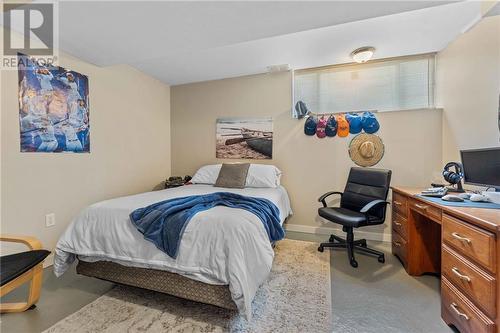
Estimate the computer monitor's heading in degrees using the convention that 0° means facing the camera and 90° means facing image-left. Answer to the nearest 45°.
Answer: approximately 45°

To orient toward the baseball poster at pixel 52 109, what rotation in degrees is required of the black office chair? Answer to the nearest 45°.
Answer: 0° — it already faces it

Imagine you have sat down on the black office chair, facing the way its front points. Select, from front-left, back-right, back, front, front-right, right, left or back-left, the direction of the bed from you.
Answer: front

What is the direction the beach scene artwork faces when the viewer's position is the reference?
facing the viewer

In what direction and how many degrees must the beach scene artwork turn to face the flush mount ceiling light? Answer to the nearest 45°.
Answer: approximately 45° to its left

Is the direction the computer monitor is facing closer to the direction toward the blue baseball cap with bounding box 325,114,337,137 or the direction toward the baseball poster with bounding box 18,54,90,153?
the baseball poster

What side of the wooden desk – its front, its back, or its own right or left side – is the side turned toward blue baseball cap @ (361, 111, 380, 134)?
right

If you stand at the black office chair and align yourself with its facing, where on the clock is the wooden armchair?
The wooden armchair is roughly at 12 o'clock from the black office chair.

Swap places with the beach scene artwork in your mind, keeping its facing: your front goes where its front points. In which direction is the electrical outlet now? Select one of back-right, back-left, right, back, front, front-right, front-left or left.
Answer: front-right

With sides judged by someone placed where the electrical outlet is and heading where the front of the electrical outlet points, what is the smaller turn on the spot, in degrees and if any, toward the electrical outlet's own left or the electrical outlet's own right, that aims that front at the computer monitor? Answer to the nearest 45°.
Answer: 0° — it already faces it

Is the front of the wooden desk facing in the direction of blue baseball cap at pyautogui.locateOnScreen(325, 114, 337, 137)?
no

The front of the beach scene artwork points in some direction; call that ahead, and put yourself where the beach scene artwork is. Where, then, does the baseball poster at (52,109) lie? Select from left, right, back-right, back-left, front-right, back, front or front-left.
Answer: front-right

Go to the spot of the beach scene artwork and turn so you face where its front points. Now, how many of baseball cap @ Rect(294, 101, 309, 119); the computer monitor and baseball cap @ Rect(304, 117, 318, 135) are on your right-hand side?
0

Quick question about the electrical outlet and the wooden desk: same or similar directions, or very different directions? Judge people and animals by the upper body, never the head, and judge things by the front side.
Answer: very different directions

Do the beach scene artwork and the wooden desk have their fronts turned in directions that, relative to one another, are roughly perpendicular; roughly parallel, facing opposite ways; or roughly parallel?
roughly perpendicular

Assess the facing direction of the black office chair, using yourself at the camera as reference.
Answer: facing the viewer and to the left of the viewer

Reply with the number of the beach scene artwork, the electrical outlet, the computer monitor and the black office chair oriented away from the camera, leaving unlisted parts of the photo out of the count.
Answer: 0

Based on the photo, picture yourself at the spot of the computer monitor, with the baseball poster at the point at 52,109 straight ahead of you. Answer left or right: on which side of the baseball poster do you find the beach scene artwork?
right

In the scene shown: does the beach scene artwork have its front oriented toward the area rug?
yes
